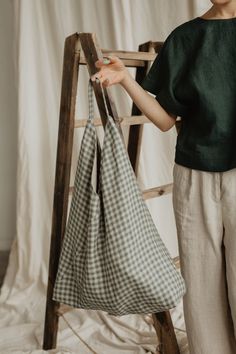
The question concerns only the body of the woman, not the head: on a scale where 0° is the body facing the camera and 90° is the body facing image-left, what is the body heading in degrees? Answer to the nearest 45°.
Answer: approximately 0°
